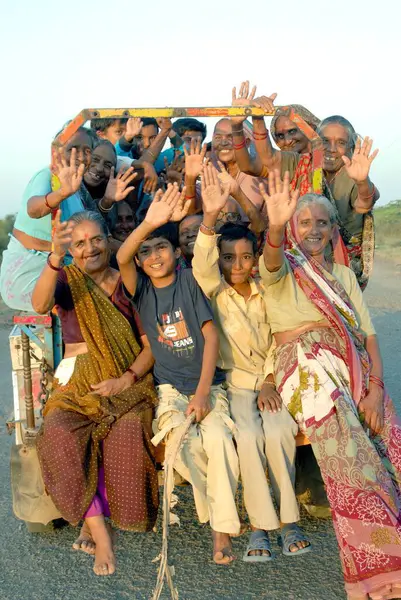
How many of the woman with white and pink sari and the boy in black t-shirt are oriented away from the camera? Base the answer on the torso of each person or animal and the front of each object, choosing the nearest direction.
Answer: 0

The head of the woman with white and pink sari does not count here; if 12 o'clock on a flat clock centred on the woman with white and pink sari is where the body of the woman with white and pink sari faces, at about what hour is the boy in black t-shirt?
The boy in black t-shirt is roughly at 3 o'clock from the woman with white and pink sari.

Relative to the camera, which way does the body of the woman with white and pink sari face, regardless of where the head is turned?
toward the camera

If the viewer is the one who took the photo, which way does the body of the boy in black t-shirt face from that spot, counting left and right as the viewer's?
facing the viewer

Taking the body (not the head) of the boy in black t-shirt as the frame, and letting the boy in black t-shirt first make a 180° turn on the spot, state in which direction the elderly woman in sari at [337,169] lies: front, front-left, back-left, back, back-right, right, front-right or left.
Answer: front-right

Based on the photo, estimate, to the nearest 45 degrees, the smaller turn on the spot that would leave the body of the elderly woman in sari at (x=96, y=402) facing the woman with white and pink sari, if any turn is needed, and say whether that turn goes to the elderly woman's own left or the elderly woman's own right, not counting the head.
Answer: approximately 90° to the elderly woman's own left

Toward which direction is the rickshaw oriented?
away from the camera

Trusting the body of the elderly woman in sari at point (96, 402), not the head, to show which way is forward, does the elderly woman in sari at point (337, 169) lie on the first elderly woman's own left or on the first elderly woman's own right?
on the first elderly woman's own left

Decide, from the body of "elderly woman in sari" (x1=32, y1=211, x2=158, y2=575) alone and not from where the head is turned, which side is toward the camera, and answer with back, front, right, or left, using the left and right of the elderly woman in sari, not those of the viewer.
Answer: front
